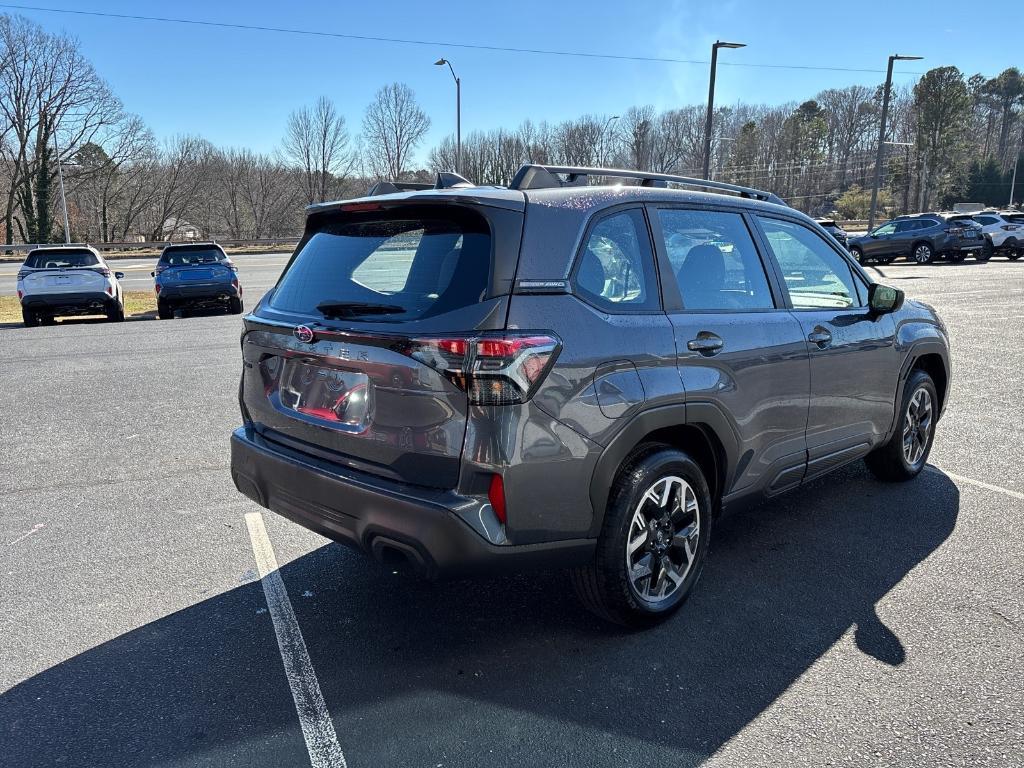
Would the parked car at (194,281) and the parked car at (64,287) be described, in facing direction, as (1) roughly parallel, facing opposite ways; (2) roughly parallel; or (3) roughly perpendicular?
roughly parallel

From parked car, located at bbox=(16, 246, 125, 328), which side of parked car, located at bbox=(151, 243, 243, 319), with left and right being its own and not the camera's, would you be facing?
left

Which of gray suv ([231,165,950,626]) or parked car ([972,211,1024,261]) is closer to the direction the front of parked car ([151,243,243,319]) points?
the parked car

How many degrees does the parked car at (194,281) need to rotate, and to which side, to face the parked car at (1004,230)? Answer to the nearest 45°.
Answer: approximately 90° to its right

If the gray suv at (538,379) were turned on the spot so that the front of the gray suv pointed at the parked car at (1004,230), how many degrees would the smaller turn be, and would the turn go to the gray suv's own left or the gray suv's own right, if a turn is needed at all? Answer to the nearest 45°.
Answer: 0° — it already faces it

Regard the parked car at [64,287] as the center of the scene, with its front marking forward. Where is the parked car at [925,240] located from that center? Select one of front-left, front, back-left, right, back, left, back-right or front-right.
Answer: right

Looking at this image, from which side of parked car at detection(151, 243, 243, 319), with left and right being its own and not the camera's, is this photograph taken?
back

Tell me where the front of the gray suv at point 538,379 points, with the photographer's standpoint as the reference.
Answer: facing away from the viewer and to the right of the viewer

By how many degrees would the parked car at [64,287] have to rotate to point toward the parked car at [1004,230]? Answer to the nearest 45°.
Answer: approximately 90° to its right

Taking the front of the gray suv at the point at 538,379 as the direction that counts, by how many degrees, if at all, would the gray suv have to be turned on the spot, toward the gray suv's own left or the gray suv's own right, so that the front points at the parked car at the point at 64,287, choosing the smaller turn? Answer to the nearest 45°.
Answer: approximately 90° to the gray suv's own left

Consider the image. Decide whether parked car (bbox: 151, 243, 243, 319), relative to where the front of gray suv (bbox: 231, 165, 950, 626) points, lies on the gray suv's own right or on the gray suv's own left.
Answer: on the gray suv's own left

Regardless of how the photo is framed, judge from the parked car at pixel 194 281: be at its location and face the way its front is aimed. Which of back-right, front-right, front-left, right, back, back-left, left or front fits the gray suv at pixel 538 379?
back

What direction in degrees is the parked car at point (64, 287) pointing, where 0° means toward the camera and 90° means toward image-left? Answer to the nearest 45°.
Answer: approximately 180°
